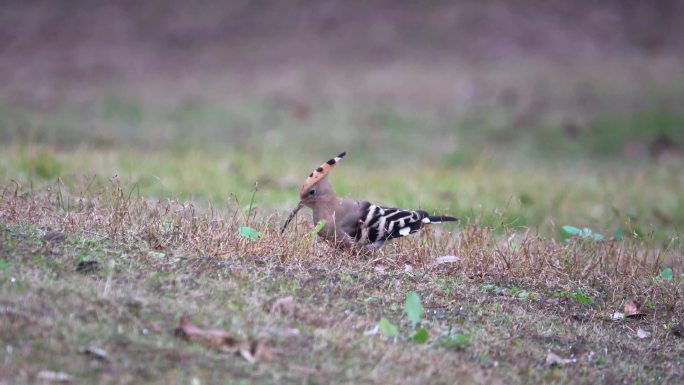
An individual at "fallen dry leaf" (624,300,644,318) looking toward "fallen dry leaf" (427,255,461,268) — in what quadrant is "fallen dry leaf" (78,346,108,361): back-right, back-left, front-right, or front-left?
front-left

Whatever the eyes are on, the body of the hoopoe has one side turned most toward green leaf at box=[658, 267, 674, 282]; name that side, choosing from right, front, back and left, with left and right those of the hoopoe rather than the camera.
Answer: back

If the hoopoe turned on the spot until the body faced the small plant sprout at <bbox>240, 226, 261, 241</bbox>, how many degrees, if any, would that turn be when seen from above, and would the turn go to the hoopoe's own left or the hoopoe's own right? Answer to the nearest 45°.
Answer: approximately 45° to the hoopoe's own left

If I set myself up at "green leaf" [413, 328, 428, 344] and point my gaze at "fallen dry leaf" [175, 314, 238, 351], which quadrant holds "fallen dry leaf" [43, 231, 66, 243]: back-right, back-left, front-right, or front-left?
front-right

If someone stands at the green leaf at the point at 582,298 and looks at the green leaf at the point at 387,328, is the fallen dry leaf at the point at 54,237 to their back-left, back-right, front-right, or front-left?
front-right

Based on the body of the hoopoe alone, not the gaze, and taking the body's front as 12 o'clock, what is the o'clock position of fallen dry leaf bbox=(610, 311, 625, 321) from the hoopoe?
The fallen dry leaf is roughly at 7 o'clock from the hoopoe.

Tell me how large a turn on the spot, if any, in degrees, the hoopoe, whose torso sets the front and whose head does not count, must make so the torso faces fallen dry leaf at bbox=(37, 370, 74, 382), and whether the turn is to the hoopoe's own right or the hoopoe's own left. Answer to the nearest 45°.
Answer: approximately 45° to the hoopoe's own left

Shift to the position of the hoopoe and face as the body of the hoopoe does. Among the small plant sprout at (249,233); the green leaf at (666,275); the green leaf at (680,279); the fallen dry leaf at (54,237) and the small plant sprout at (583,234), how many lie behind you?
3

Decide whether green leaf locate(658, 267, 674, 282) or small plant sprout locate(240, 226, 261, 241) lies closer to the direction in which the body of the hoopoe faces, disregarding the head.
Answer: the small plant sprout

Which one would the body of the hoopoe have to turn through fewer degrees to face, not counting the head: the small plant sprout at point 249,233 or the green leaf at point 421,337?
the small plant sprout

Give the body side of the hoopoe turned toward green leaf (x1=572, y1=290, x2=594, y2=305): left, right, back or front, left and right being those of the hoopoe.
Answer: back

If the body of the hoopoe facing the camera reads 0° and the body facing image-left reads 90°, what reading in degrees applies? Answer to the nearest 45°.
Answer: approximately 90°

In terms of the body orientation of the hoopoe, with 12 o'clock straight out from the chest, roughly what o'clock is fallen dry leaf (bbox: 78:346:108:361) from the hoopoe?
The fallen dry leaf is roughly at 10 o'clock from the hoopoe.

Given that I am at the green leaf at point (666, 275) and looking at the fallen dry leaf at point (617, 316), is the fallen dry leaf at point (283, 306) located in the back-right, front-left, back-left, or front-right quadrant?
front-right

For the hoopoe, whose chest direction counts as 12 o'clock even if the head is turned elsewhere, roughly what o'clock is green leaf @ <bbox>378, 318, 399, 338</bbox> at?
The green leaf is roughly at 9 o'clock from the hoopoe.

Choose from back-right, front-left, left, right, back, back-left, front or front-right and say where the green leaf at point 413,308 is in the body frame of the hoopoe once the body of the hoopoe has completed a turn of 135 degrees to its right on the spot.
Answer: back-right

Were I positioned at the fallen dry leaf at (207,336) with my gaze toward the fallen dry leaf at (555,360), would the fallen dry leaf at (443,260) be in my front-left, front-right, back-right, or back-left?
front-left

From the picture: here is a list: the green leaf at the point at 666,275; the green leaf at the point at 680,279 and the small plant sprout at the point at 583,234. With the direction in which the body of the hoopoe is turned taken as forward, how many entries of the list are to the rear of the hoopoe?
3
